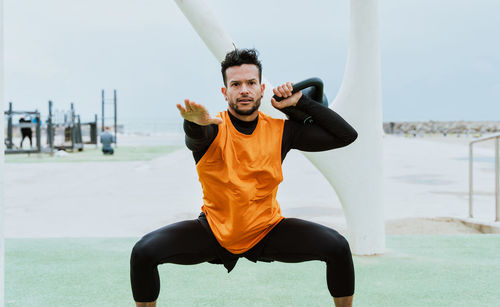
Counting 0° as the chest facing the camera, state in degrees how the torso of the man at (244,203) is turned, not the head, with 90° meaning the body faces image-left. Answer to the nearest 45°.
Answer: approximately 0°

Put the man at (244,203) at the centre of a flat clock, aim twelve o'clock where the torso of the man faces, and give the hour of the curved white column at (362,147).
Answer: The curved white column is roughly at 7 o'clock from the man.

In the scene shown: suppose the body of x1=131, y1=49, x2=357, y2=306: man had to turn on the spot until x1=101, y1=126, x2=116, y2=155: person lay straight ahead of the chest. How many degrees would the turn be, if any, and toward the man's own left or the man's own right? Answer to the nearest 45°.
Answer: approximately 180°

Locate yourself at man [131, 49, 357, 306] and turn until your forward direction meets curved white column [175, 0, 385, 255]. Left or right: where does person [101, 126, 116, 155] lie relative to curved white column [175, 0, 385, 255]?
left
